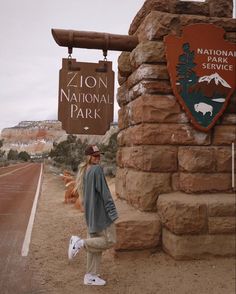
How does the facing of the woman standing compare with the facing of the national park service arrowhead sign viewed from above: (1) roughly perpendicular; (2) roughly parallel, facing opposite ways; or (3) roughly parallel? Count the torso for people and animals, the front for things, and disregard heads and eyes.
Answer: roughly perpendicular

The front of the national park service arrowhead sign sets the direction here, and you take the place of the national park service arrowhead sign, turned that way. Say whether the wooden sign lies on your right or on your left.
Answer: on your right

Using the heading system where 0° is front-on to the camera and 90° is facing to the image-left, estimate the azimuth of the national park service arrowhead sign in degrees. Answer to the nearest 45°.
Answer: approximately 0°

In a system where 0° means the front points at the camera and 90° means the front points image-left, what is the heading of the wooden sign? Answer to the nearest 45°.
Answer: approximately 0°

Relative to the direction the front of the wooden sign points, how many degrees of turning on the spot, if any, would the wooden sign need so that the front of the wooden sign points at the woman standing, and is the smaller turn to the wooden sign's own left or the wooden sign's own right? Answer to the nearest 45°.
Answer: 0° — it already faces them

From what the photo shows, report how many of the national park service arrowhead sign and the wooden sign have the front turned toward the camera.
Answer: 2

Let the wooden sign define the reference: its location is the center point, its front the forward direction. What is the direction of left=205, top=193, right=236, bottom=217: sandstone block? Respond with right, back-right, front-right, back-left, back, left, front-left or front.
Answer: front-left
